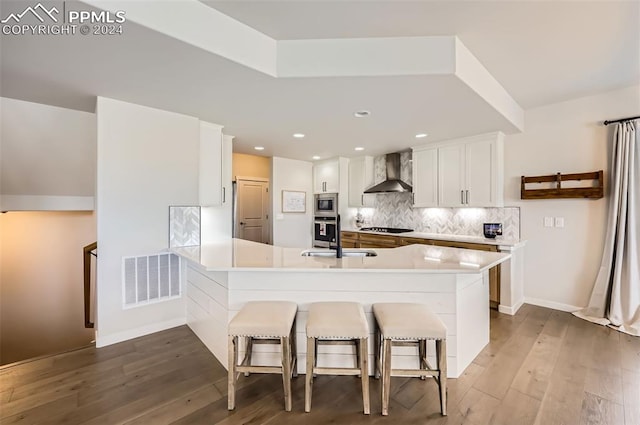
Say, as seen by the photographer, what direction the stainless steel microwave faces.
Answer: facing the viewer

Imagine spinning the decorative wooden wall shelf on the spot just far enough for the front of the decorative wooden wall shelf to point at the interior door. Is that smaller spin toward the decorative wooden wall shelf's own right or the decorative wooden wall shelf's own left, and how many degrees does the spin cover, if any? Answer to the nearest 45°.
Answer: approximately 45° to the decorative wooden wall shelf's own right

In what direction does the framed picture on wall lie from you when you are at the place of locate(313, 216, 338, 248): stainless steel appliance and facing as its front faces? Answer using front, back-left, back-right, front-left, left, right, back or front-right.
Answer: right

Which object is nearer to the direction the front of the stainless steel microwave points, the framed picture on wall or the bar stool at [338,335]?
the bar stool

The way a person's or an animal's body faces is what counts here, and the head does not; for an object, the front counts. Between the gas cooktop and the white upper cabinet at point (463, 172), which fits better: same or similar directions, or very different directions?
same or similar directions

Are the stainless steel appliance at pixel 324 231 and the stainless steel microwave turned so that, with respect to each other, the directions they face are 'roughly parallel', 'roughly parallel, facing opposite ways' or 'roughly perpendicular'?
roughly parallel

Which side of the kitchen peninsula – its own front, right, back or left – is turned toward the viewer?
front

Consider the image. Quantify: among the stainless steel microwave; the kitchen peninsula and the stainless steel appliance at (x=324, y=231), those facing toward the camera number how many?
3

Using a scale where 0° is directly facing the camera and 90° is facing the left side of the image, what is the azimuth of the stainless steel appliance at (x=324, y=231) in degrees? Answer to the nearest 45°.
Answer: approximately 0°

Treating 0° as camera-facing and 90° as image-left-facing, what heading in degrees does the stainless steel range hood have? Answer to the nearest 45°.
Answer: approximately 45°

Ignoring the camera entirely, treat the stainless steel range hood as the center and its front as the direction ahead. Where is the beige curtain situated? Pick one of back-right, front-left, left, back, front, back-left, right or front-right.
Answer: left

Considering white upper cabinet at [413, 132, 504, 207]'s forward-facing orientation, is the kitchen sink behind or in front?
in front

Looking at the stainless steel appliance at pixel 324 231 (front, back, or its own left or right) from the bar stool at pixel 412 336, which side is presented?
front

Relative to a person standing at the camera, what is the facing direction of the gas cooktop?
facing the viewer and to the left of the viewer

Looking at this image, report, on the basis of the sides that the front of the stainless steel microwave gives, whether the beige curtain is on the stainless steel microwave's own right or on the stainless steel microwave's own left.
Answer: on the stainless steel microwave's own left

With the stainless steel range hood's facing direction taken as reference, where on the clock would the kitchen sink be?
The kitchen sink is roughly at 11 o'clock from the stainless steel range hood.

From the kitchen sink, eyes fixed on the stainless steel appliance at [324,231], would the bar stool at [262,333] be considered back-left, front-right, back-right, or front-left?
back-left

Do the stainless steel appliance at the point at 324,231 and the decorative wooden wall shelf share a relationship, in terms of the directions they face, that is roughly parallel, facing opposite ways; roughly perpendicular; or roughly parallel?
roughly parallel
